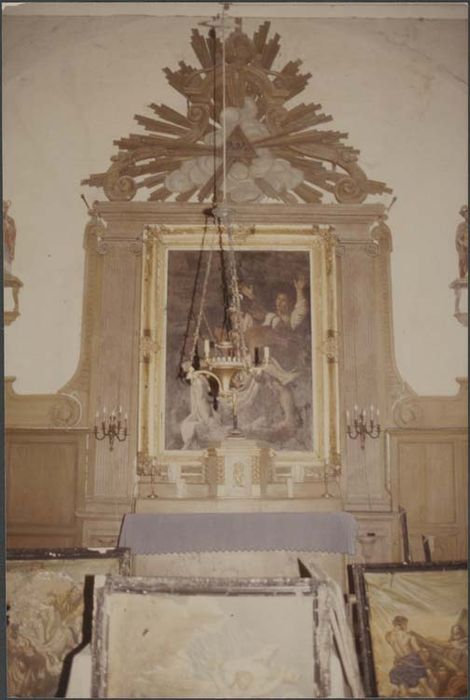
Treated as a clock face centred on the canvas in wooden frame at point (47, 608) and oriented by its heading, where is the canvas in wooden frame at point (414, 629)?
the canvas in wooden frame at point (414, 629) is roughly at 10 o'clock from the canvas in wooden frame at point (47, 608).

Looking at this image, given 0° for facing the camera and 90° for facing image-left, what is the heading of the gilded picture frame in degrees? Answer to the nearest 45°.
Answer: approximately 0°

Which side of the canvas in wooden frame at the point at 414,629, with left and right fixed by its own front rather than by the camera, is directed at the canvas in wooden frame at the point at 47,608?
right

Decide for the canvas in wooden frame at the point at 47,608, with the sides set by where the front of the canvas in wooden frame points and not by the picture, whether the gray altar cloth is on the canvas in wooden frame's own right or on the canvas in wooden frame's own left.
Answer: on the canvas in wooden frame's own left

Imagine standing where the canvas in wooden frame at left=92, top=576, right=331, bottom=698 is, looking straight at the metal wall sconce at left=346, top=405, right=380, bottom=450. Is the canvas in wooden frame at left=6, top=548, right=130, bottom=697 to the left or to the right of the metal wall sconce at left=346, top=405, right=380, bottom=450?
left

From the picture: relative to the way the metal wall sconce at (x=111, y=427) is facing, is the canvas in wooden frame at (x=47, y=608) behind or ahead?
ahead
